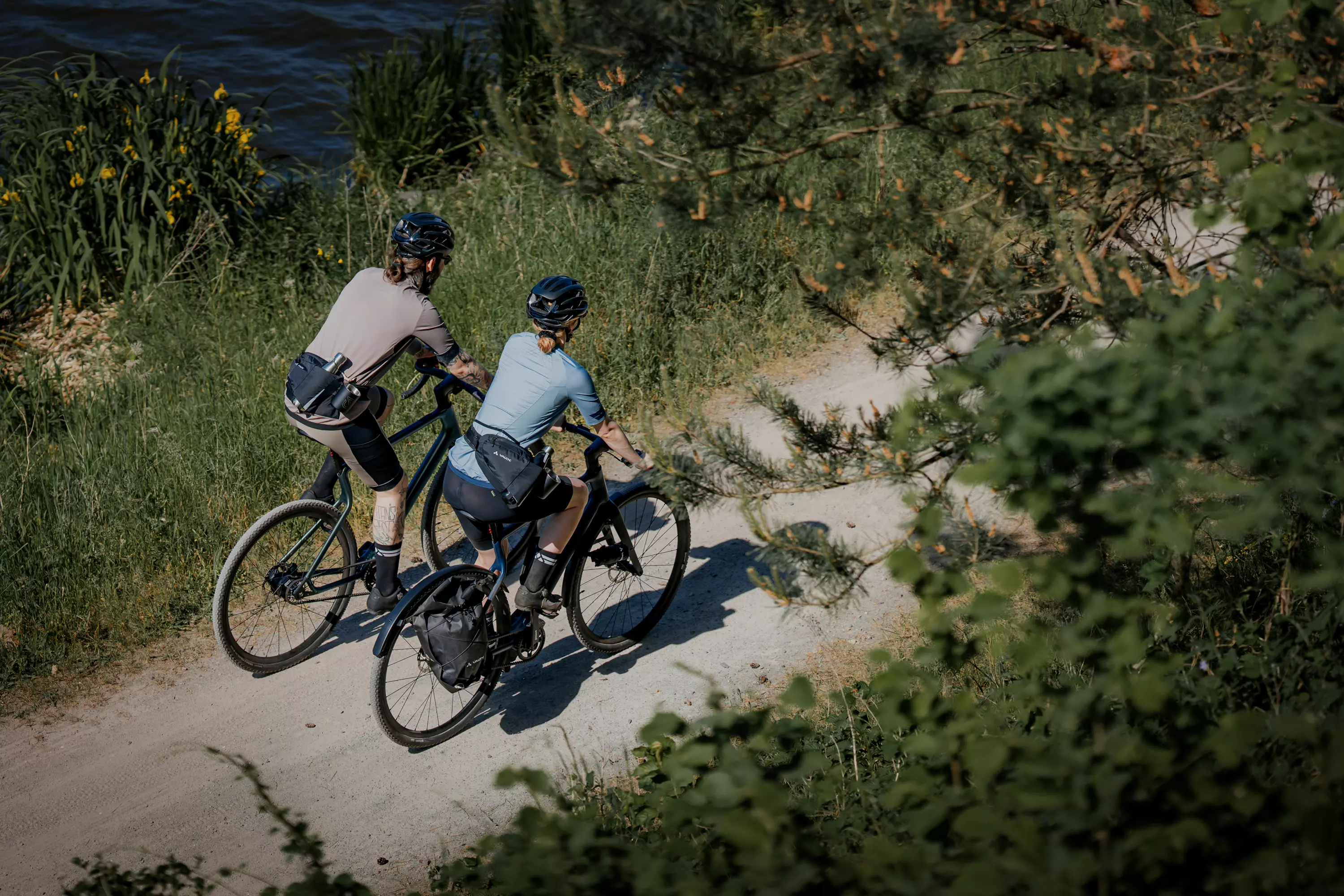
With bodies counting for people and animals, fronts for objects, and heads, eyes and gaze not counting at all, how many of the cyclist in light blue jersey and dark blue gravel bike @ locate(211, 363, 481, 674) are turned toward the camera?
0

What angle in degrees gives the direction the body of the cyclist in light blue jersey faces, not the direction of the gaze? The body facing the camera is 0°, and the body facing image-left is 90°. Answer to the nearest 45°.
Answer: approximately 225°

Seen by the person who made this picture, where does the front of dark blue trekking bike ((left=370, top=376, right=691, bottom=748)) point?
facing away from the viewer and to the right of the viewer

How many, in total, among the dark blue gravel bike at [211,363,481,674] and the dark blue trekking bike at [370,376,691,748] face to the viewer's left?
0

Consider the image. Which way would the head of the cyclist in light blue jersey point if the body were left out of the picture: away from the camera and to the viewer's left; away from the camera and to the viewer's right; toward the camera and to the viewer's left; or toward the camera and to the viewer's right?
away from the camera and to the viewer's right

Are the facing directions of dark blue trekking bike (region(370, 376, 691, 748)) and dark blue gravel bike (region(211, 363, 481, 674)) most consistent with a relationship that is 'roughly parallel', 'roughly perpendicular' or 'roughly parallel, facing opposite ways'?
roughly parallel

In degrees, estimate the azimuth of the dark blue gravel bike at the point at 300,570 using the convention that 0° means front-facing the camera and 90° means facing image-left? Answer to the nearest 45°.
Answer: approximately 225°

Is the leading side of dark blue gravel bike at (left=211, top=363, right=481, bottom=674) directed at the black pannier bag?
no

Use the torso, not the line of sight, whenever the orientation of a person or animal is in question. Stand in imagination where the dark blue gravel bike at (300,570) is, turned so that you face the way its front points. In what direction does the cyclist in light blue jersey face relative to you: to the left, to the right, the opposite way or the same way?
the same way
